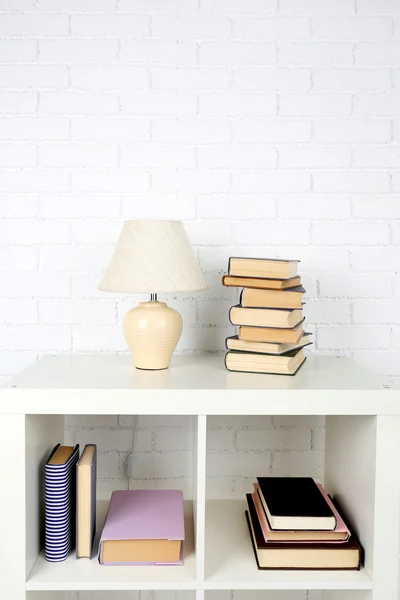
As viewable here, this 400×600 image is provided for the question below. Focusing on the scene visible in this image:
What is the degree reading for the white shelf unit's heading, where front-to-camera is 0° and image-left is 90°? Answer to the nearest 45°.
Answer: approximately 0°
